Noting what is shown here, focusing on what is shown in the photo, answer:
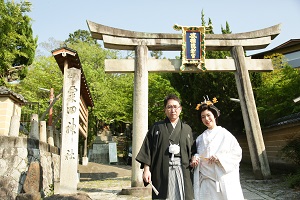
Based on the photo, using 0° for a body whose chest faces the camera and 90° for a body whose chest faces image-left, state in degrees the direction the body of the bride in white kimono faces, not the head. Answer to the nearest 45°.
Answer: approximately 45°

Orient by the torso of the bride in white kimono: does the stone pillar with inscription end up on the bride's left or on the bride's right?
on the bride's right

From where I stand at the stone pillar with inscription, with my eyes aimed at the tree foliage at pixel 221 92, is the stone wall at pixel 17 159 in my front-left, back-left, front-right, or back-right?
back-left

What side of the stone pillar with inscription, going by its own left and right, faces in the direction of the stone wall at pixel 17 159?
right

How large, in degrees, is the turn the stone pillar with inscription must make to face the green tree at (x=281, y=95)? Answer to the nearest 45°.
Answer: approximately 90° to its left

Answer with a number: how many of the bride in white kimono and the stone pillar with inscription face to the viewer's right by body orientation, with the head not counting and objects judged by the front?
0

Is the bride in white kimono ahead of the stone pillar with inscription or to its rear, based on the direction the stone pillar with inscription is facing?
ahead

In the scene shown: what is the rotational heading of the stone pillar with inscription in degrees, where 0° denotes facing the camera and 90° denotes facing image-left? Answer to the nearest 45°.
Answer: approximately 0°
